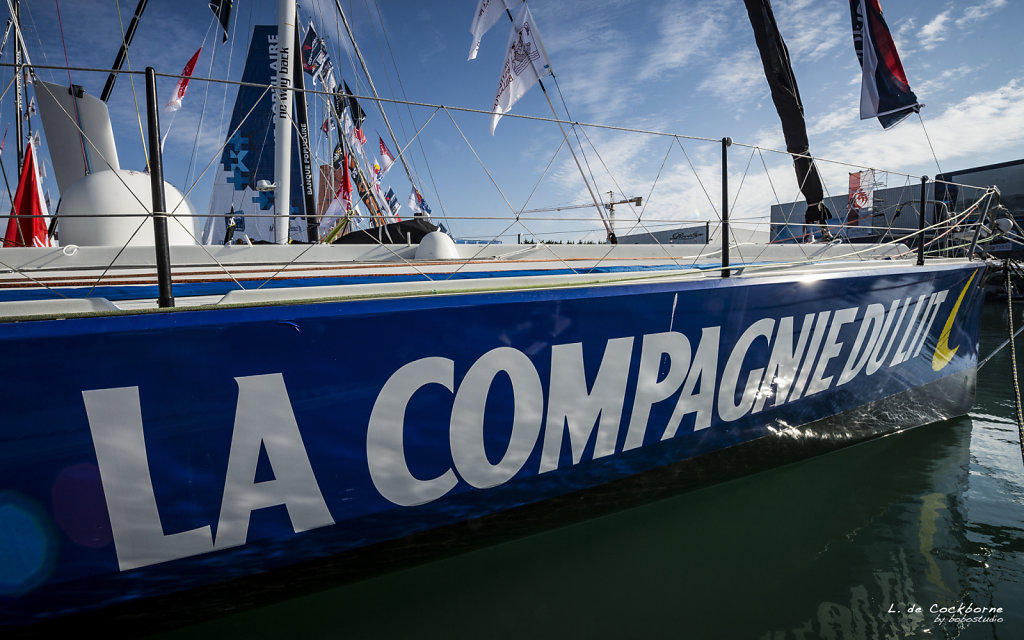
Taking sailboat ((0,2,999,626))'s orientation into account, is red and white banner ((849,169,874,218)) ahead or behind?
ahead

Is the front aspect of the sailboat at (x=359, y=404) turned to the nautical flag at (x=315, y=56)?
no

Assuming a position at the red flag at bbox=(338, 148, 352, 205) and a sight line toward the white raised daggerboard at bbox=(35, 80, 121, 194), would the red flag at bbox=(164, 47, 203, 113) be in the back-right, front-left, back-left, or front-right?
front-right

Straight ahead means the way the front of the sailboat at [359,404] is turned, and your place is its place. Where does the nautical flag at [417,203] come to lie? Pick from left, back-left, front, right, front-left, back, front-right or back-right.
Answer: front-left

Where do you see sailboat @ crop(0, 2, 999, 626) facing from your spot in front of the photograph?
facing away from the viewer and to the right of the viewer

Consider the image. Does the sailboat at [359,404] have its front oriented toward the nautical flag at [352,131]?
no
